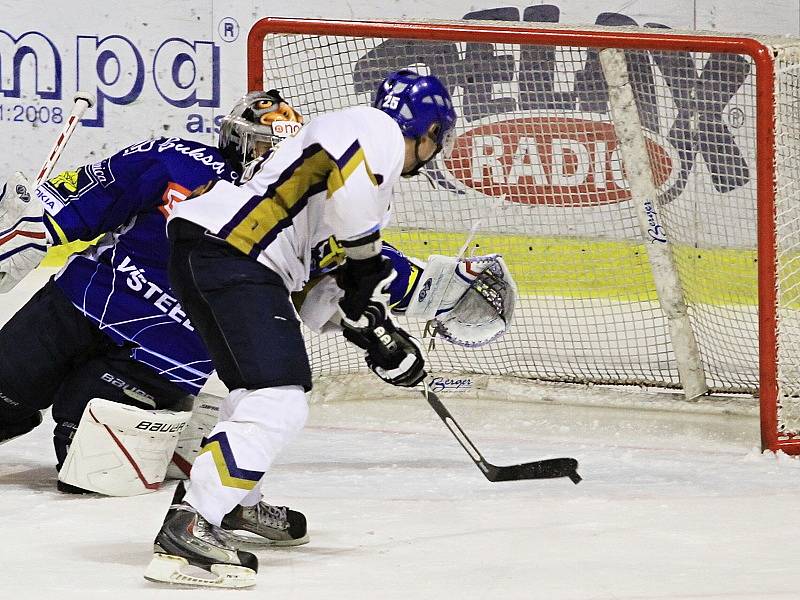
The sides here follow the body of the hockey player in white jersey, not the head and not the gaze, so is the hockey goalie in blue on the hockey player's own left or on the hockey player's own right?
on the hockey player's own left

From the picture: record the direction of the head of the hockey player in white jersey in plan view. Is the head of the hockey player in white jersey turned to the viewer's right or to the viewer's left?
to the viewer's right

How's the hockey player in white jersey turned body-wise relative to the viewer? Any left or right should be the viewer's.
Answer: facing to the right of the viewer

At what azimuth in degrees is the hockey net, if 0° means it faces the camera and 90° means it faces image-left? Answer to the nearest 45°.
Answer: approximately 45°

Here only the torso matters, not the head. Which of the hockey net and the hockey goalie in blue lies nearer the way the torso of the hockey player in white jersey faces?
the hockey net
